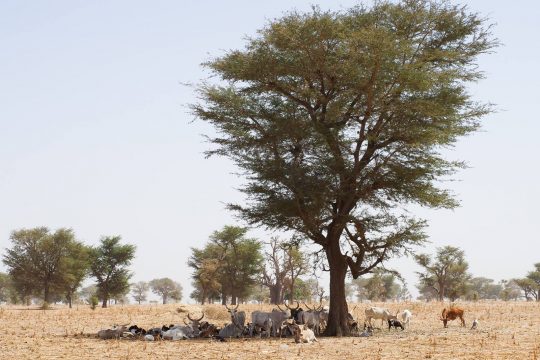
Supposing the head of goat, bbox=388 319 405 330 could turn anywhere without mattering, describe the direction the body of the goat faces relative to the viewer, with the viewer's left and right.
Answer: facing to the left of the viewer
